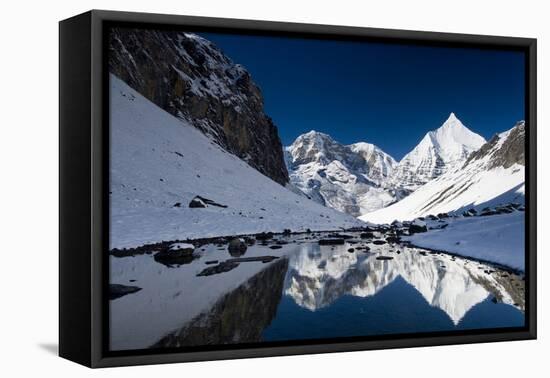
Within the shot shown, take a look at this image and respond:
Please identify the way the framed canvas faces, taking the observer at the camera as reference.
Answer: facing the viewer and to the right of the viewer
